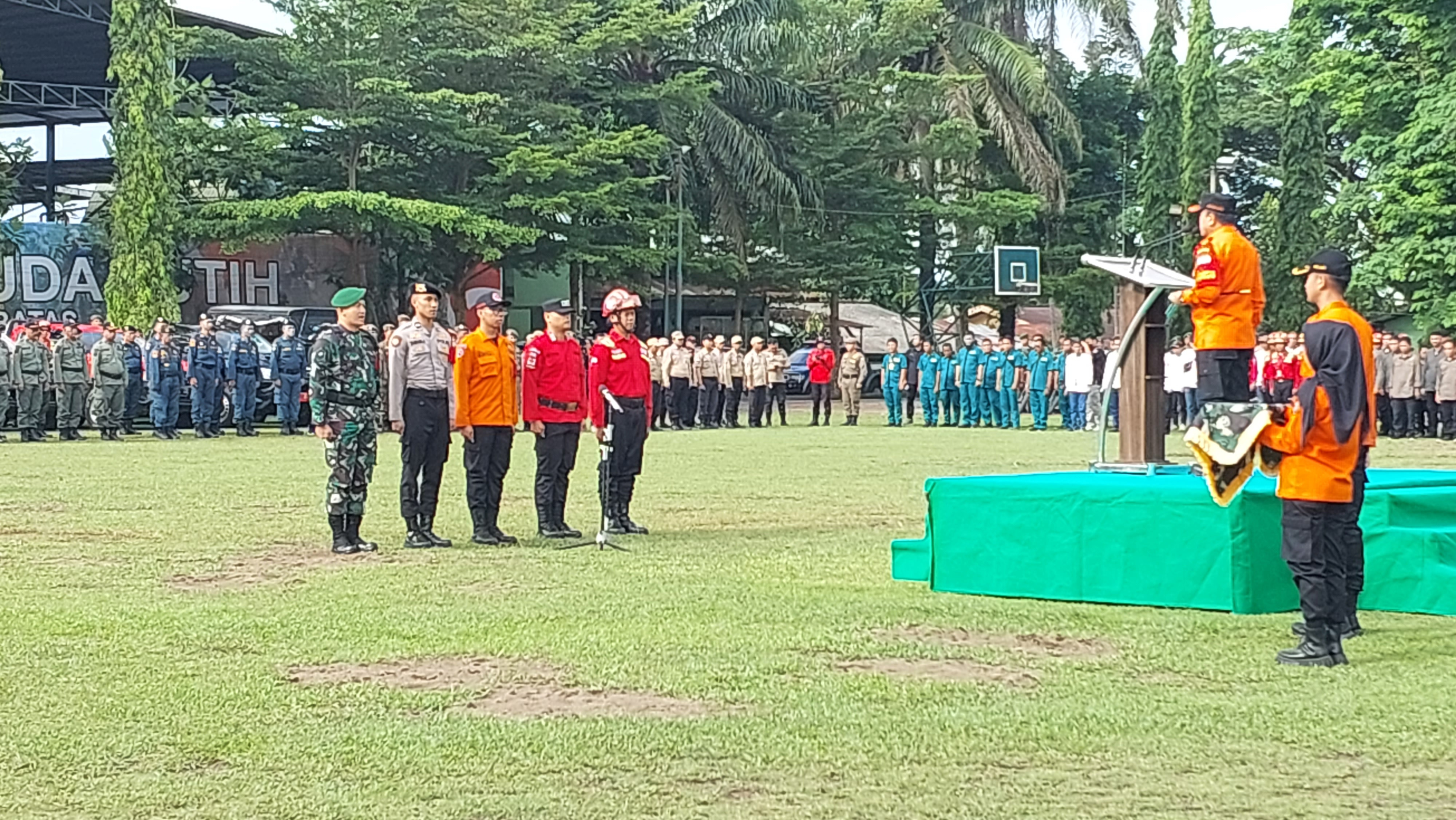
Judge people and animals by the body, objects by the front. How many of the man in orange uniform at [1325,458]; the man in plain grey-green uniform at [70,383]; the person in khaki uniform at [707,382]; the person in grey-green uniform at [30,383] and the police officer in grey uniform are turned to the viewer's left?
1

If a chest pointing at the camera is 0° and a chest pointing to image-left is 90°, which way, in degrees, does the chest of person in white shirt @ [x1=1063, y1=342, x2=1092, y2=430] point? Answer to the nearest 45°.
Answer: approximately 0°

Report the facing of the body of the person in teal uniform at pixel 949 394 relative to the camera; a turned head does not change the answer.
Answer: toward the camera

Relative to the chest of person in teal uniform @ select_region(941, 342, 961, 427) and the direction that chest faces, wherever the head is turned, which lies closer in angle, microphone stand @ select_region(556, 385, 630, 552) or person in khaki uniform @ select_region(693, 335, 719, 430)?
the microphone stand

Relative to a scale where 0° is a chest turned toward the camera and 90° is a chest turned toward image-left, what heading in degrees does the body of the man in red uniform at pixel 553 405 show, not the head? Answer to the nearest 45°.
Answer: approximately 315°

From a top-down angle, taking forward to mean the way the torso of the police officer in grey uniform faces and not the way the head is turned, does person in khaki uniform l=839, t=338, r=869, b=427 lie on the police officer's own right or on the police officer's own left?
on the police officer's own left

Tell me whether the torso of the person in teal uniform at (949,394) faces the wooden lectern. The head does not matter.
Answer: yes

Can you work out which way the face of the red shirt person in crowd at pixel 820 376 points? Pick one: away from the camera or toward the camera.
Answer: toward the camera

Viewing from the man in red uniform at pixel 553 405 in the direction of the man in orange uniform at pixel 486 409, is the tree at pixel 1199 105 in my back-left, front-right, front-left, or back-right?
back-right

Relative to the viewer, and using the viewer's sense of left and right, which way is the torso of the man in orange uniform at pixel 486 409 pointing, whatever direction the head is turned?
facing the viewer and to the right of the viewer

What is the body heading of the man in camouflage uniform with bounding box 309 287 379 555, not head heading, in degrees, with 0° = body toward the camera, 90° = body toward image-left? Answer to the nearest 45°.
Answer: approximately 315°

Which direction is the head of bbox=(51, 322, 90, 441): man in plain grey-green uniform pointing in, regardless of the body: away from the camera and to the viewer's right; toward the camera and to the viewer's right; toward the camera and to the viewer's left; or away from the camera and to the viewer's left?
toward the camera and to the viewer's right

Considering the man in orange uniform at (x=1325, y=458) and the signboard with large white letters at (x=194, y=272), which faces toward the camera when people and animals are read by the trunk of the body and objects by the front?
the signboard with large white letters

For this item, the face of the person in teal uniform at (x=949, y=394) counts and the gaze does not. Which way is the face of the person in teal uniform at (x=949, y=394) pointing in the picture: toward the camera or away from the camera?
toward the camera
